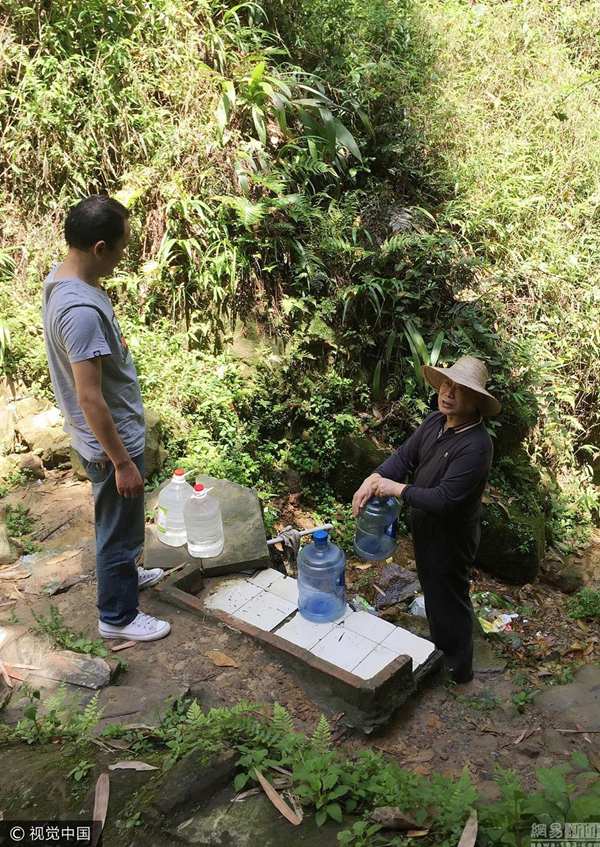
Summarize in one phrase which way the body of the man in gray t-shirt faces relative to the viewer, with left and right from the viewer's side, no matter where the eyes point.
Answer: facing to the right of the viewer

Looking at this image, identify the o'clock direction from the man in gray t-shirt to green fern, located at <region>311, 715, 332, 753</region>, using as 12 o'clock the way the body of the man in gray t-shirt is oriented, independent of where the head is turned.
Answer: The green fern is roughly at 2 o'clock from the man in gray t-shirt.

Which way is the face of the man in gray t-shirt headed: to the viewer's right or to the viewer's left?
to the viewer's right

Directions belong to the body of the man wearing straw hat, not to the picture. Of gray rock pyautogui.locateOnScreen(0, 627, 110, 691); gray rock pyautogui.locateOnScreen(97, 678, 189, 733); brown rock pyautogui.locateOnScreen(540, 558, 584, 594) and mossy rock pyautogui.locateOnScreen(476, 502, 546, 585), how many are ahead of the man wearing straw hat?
2

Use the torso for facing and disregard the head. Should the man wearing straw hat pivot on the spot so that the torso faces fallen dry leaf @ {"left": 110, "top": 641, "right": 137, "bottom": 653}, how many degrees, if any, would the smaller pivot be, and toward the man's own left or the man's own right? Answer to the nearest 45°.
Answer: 0° — they already face it

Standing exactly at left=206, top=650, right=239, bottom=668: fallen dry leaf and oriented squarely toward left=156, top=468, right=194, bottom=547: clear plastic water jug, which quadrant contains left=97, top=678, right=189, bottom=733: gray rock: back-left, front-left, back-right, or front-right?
back-left

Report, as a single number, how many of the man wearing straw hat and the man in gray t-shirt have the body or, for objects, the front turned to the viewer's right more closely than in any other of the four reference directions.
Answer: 1

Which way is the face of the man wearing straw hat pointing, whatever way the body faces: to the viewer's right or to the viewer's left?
to the viewer's left

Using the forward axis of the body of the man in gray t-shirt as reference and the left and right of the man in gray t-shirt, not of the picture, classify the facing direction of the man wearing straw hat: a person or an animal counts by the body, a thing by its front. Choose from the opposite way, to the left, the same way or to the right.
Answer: the opposite way
